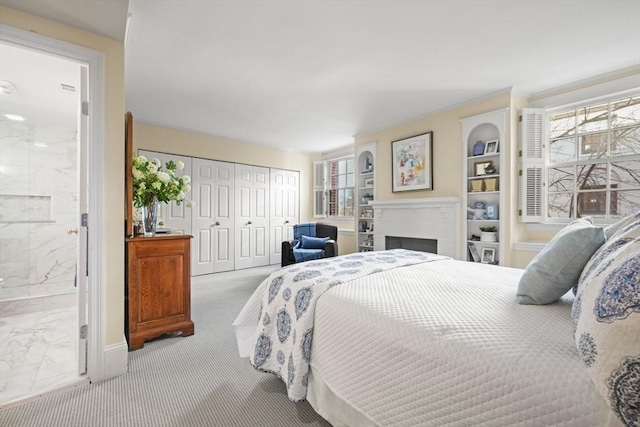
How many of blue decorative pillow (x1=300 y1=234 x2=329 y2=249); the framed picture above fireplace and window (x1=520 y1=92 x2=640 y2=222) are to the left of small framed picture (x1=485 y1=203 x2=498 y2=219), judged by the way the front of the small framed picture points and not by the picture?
1

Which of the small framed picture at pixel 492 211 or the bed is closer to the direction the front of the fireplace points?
the bed

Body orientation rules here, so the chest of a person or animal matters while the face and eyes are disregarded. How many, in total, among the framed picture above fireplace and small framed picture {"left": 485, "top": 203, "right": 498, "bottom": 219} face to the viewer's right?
0

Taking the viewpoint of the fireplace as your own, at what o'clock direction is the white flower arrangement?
The white flower arrangement is roughly at 12 o'clock from the fireplace.

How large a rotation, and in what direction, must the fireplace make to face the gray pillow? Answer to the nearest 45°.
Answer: approximately 45° to its left

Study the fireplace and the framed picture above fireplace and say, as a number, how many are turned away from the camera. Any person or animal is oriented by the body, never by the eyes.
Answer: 0

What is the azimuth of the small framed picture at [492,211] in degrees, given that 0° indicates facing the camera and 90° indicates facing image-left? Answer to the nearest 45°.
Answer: approximately 0°

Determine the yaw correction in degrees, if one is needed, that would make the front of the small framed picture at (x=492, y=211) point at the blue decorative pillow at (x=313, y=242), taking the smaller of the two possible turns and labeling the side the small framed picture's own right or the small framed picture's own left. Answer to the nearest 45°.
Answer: approximately 90° to the small framed picture's own right

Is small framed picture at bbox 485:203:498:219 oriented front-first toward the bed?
yes

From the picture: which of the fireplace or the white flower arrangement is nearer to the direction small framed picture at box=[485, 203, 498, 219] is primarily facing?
the white flower arrangement

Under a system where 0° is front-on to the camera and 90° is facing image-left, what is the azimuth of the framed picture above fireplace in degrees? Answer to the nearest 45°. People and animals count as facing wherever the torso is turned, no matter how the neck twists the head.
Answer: approximately 45°
